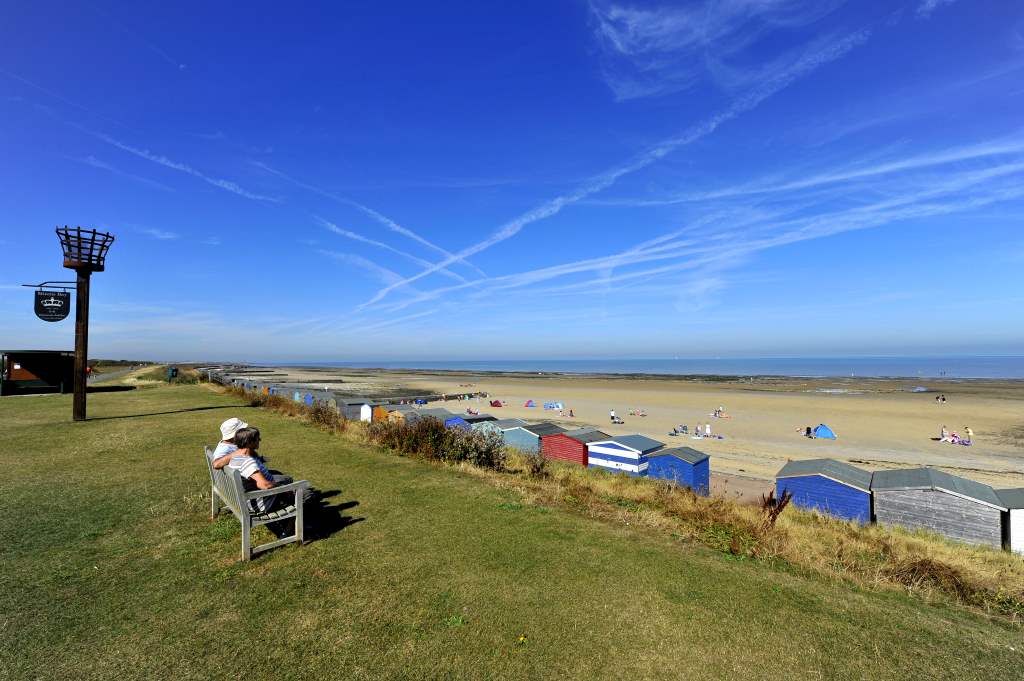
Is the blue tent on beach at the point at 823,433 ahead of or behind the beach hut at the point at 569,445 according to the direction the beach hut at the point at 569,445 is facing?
ahead

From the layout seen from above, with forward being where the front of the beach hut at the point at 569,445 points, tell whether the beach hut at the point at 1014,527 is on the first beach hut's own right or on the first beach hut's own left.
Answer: on the first beach hut's own right

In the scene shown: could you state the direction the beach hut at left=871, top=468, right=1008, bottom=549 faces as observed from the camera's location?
facing away from the viewer

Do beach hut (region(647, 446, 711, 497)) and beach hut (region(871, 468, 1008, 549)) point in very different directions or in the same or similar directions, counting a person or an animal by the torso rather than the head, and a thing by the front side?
same or similar directions

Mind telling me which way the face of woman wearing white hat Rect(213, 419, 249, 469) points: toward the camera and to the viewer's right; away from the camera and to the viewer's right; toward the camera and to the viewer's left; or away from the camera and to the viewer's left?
away from the camera and to the viewer's right

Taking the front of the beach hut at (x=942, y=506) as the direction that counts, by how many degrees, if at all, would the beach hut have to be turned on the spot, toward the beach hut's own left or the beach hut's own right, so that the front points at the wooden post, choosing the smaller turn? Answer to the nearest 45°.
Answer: approximately 135° to the beach hut's own left

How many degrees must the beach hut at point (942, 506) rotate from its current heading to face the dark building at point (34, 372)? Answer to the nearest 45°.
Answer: approximately 90° to its left

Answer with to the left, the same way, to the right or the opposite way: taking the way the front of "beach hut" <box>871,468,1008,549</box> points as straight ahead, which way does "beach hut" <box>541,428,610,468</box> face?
the same way

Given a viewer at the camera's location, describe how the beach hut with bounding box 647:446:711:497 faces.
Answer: facing away from the viewer and to the right of the viewer

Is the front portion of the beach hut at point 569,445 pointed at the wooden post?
no

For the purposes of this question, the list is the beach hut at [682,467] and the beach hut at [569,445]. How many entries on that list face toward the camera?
0

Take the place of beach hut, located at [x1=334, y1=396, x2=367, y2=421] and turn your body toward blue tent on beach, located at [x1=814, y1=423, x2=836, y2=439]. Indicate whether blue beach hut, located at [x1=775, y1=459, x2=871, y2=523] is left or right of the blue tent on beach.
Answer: right

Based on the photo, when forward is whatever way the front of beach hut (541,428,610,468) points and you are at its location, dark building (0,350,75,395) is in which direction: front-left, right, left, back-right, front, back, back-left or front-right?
back-left

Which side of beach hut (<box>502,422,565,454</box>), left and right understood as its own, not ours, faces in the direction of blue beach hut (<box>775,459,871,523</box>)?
right

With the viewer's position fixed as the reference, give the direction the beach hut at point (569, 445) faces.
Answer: facing away from the viewer and to the right of the viewer

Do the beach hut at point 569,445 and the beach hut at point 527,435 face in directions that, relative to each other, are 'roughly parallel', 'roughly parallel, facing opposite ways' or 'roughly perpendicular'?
roughly parallel

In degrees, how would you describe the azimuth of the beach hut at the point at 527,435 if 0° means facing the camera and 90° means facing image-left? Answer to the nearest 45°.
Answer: approximately 225°

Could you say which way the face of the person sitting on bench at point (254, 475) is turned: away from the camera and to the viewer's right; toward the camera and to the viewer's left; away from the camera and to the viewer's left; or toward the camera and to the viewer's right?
away from the camera and to the viewer's right

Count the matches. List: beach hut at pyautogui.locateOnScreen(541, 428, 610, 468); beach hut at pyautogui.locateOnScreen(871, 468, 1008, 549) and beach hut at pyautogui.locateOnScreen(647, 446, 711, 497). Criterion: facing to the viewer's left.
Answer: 0

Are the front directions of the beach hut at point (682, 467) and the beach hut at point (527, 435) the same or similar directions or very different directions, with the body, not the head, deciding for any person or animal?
same or similar directions
